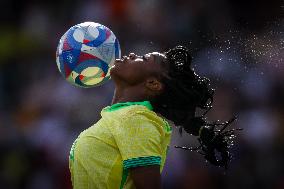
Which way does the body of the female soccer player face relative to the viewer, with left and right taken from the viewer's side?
facing to the left of the viewer

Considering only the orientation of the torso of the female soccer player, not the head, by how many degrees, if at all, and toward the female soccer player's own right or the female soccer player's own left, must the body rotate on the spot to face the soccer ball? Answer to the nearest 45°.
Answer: approximately 45° to the female soccer player's own right

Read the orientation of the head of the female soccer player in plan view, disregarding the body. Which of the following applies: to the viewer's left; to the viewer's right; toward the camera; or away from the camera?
to the viewer's left
